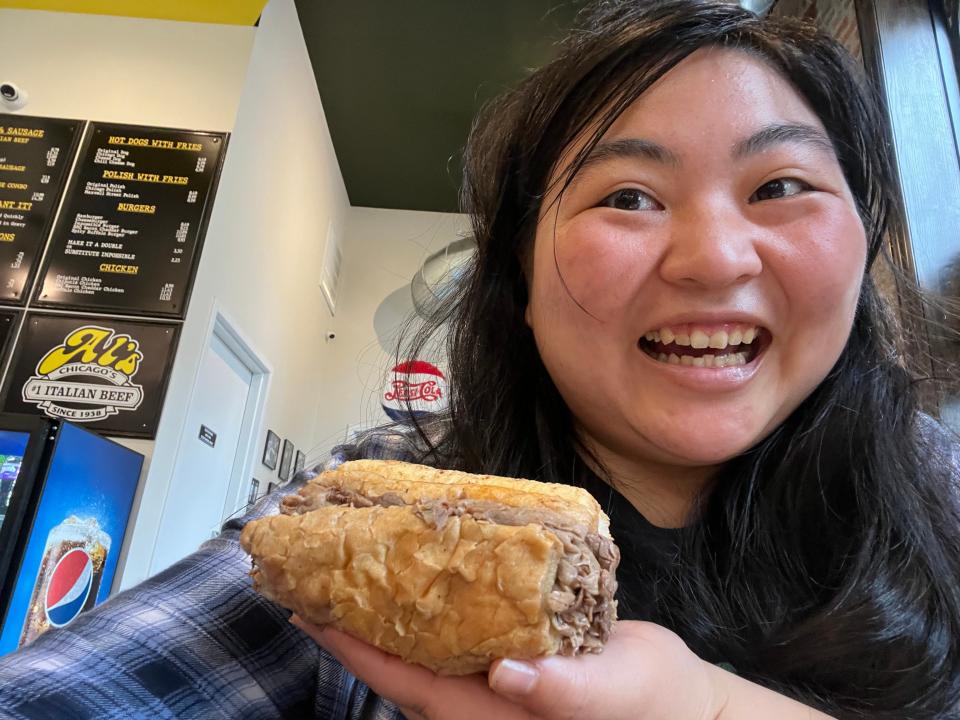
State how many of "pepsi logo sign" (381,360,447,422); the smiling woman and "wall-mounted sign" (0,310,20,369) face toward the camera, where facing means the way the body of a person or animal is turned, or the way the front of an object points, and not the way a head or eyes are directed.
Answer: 3

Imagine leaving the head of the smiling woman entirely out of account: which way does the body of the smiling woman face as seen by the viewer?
toward the camera

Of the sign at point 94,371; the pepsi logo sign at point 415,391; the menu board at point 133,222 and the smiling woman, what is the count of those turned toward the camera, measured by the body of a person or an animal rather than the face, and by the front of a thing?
4

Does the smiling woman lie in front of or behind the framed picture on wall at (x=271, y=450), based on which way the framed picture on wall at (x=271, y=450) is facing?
in front

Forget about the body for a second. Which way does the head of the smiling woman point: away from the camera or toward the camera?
toward the camera

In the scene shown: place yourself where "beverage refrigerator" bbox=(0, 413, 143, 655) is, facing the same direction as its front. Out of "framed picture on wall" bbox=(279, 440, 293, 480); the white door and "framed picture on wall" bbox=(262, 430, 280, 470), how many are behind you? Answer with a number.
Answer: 3

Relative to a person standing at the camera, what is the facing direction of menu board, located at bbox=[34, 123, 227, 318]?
facing the viewer

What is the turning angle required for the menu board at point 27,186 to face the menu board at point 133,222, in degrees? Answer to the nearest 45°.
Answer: approximately 45° to its left

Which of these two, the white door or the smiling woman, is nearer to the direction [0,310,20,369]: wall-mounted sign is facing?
the smiling woman
